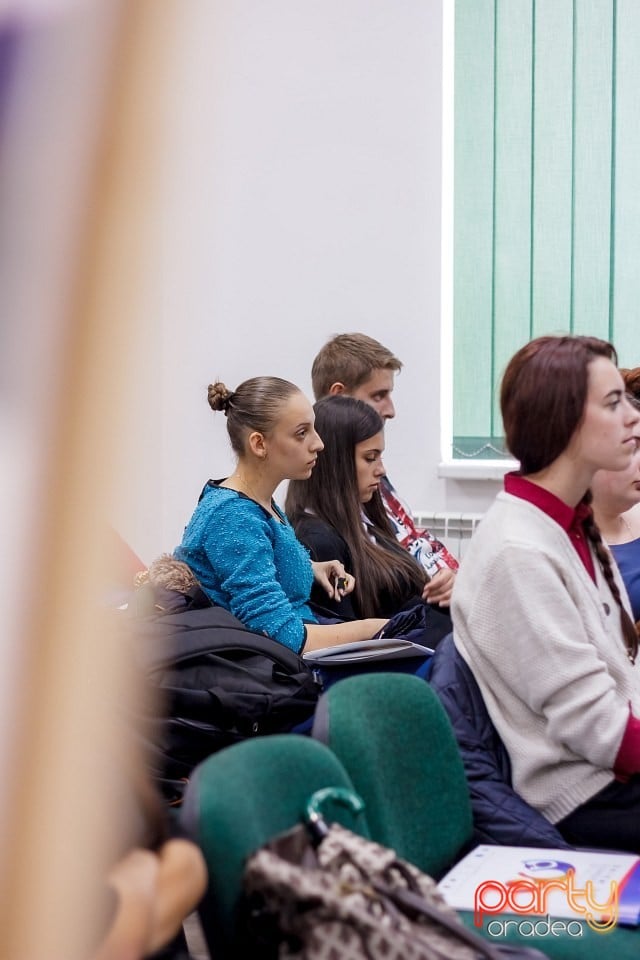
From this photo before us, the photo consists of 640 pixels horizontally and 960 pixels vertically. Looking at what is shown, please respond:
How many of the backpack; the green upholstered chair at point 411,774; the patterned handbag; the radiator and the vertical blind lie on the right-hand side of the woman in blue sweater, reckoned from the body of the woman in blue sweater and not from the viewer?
3

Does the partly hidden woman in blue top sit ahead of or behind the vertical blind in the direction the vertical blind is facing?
ahead

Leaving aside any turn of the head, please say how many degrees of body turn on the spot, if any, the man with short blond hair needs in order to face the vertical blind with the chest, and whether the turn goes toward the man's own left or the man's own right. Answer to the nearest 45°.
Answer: approximately 45° to the man's own left

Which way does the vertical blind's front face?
toward the camera

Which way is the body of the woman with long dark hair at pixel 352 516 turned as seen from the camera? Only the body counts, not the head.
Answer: to the viewer's right

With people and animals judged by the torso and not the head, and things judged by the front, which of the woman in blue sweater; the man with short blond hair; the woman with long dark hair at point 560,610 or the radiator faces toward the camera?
the radiator

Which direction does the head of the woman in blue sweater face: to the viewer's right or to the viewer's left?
to the viewer's right

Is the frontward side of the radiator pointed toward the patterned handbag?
yes

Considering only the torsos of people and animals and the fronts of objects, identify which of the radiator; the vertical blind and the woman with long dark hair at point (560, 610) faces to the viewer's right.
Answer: the woman with long dark hair

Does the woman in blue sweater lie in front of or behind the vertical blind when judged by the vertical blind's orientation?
in front

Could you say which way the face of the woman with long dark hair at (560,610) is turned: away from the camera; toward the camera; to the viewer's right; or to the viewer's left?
to the viewer's right

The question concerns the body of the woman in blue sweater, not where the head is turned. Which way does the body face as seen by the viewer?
to the viewer's right

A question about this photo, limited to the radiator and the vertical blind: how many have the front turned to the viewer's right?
0

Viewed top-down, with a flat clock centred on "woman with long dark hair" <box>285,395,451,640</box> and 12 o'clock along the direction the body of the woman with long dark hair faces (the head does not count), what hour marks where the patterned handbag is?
The patterned handbag is roughly at 3 o'clock from the woman with long dark hair.

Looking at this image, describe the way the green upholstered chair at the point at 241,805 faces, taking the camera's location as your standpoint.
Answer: facing the viewer and to the right of the viewer

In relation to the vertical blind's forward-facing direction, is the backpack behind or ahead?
ahead
